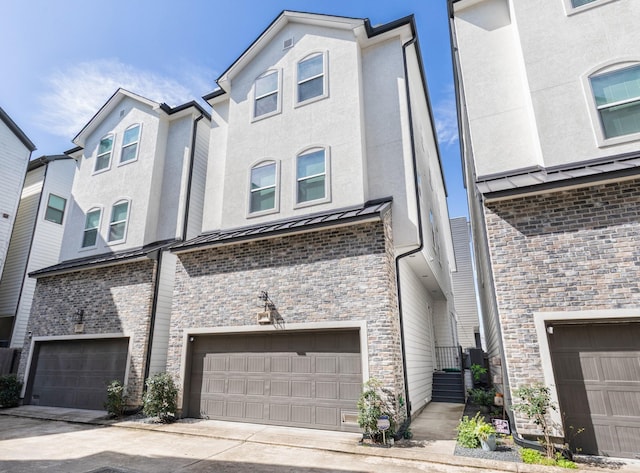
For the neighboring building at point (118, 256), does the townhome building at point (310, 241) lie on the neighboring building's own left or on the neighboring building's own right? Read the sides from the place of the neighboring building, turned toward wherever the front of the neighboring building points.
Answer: on the neighboring building's own left

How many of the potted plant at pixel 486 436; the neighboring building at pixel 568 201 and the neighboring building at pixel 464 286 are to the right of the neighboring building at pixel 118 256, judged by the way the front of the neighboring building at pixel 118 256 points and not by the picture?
0

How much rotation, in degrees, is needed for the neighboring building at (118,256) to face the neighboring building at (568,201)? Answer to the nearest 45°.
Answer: approximately 90° to its left

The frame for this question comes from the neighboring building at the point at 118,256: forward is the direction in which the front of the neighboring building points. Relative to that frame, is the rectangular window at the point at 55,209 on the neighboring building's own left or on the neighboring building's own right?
on the neighboring building's own right

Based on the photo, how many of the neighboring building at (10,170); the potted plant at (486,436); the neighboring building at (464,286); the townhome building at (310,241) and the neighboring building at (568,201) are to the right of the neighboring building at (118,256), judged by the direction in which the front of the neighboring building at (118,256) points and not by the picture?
1

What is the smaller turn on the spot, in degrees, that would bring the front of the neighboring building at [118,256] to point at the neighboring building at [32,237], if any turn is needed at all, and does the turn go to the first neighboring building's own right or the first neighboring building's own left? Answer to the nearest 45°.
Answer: approximately 90° to the first neighboring building's own right

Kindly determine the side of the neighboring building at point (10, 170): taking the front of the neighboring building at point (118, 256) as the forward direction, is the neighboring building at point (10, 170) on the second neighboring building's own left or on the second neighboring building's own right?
on the second neighboring building's own right

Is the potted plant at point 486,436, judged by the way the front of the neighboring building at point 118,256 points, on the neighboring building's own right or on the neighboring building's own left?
on the neighboring building's own left

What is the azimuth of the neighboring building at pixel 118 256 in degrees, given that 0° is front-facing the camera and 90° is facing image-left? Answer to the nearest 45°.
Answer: approximately 45°

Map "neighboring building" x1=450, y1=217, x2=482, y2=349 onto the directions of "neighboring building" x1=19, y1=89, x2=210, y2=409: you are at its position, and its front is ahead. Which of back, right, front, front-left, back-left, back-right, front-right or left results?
back-left
